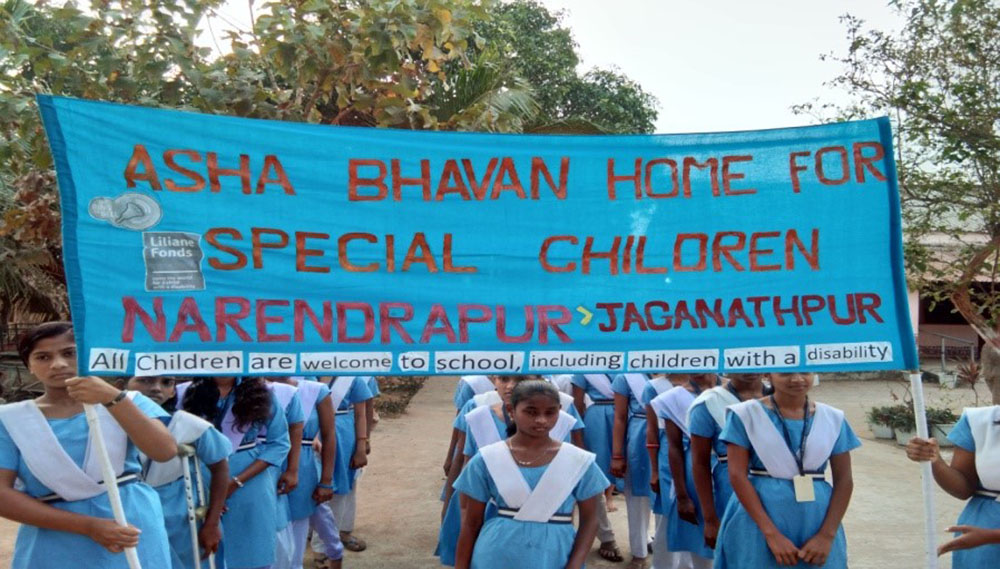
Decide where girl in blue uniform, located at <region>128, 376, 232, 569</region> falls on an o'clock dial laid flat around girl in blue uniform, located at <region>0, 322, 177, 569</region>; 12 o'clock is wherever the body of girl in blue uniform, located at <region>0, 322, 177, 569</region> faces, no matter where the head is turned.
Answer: girl in blue uniform, located at <region>128, 376, 232, 569</region> is roughly at 7 o'clock from girl in blue uniform, located at <region>0, 322, 177, 569</region>.

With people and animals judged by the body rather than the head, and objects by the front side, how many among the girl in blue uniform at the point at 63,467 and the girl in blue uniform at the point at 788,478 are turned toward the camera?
2

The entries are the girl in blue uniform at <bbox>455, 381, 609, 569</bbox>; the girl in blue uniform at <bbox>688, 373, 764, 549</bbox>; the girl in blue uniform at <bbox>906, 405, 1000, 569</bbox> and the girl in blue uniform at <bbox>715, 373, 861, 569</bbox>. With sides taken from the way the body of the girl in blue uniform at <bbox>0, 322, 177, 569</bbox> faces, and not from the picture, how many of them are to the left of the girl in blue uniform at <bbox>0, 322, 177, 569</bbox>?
4

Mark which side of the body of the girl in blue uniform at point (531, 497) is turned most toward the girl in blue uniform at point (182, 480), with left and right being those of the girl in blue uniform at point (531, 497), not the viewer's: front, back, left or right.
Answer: right

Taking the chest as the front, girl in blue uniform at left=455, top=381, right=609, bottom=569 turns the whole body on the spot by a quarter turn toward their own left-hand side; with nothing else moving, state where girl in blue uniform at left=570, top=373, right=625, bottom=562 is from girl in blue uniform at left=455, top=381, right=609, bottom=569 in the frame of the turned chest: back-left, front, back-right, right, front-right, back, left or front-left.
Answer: left

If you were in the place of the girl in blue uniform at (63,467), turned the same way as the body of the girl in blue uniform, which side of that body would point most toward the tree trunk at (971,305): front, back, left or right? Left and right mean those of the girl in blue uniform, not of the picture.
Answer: left

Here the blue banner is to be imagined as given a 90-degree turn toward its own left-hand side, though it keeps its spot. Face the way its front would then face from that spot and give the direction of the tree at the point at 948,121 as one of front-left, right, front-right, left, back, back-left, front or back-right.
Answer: front-left

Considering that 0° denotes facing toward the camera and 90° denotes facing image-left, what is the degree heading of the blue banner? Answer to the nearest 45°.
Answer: approximately 0°

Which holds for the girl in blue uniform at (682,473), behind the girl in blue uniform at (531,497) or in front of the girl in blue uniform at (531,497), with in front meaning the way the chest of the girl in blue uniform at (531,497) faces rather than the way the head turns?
behind

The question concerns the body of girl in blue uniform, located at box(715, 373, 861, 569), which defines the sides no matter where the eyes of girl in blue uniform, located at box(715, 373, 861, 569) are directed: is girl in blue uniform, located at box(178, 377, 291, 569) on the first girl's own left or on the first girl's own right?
on the first girl's own right
